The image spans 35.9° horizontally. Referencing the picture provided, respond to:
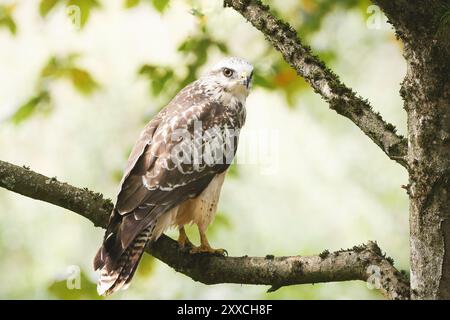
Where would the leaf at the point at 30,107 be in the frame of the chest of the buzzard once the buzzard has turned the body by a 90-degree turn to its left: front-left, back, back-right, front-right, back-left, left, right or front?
front-left

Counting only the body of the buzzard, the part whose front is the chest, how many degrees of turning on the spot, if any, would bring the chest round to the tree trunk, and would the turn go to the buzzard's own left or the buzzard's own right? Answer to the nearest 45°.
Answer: approximately 45° to the buzzard's own right

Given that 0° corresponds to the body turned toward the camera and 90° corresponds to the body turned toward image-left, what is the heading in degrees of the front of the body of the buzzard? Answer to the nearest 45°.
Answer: approximately 270°

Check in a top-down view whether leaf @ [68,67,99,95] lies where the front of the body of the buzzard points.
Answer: no
